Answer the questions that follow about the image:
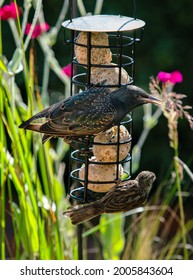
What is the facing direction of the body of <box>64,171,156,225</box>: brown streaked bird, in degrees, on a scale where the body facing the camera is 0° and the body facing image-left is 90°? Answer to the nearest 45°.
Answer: approximately 270°

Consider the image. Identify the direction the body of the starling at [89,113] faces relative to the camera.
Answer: to the viewer's right

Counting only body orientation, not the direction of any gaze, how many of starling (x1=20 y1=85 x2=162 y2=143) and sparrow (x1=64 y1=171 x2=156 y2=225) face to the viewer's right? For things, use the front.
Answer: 2
